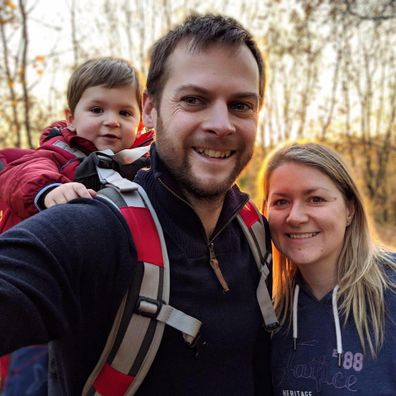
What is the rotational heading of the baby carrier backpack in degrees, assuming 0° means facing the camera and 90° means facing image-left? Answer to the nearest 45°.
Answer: approximately 315°

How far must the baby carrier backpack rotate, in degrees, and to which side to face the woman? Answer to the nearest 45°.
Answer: approximately 90° to its left
